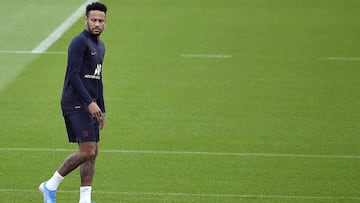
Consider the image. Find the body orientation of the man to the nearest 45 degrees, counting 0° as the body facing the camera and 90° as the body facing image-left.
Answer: approximately 315°
